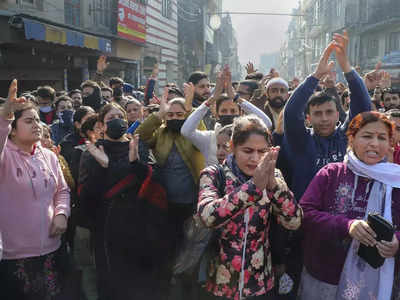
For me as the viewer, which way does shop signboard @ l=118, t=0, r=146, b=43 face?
facing the viewer and to the right of the viewer

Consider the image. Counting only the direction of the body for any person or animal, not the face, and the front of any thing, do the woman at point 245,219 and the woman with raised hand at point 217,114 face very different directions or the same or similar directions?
same or similar directions

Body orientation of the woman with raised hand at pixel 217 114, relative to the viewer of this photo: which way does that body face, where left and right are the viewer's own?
facing the viewer

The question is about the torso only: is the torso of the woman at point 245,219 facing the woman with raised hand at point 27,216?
no

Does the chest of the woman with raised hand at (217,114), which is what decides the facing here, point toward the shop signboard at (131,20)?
no

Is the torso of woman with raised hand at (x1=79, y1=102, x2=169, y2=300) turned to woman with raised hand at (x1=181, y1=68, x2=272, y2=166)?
no

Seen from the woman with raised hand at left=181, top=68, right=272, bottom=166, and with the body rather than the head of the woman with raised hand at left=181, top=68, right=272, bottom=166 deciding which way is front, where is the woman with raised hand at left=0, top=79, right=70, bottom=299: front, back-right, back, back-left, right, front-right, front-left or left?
front-right

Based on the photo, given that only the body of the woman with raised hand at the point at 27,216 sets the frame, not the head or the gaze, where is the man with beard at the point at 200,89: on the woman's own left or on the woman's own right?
on the woman's own left

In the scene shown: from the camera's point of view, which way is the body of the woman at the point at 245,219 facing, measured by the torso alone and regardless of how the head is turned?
toward the camera

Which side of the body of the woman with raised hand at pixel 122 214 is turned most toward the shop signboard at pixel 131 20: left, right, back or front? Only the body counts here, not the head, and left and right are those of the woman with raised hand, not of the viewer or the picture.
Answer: back

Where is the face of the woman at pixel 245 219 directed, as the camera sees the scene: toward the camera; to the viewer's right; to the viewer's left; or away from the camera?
toward the camera

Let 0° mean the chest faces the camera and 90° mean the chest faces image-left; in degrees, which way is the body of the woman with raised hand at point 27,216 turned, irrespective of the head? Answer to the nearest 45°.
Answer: approximately 315°

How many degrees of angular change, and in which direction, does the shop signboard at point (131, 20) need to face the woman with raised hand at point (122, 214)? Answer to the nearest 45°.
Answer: approximately 45° to its right

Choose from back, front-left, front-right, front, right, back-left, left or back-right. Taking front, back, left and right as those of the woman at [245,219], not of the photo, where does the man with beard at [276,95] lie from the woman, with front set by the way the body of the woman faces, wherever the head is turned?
back

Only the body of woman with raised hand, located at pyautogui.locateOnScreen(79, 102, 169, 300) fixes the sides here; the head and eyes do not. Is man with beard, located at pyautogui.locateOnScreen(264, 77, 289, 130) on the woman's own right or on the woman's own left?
on the woman's own left
